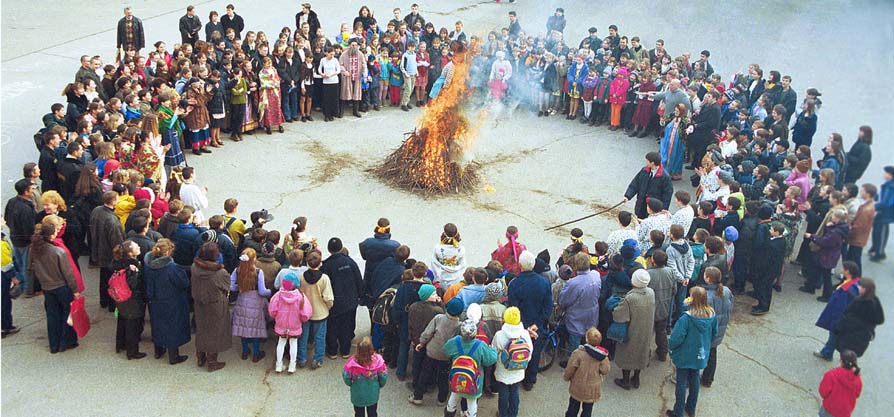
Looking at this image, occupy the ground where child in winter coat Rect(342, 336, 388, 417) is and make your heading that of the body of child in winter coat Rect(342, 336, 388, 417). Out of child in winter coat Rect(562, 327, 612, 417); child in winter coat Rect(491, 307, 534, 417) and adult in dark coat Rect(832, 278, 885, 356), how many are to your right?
3

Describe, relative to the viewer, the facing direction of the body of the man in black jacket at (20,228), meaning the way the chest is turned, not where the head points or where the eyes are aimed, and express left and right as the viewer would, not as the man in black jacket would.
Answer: facing away from the viewer and to the right of the viewer

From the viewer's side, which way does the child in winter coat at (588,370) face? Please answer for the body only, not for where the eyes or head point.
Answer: away from the camera

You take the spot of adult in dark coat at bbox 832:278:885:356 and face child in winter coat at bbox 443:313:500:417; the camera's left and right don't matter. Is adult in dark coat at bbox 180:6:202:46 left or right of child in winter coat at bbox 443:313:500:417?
right

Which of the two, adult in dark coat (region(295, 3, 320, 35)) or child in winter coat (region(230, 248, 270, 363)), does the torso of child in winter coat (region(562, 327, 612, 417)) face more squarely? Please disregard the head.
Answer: the adult in dark coat

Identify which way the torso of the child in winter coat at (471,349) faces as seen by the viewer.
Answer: away from the camera

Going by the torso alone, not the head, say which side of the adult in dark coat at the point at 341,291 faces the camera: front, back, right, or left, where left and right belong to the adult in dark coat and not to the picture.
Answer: back

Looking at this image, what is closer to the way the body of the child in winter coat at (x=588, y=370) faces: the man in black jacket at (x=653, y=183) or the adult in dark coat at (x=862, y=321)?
the man in black jacket

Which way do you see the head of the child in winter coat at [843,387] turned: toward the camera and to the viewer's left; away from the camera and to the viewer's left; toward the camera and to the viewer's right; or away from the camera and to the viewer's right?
away from the camera and to the viewer's left

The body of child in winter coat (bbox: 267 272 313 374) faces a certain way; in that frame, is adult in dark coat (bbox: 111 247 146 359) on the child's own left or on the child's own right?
on the child's own left
